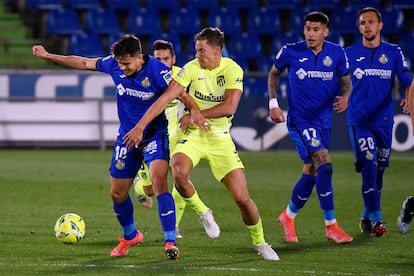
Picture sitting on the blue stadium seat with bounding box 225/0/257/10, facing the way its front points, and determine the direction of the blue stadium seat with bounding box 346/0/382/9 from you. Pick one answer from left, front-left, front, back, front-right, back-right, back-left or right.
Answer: left

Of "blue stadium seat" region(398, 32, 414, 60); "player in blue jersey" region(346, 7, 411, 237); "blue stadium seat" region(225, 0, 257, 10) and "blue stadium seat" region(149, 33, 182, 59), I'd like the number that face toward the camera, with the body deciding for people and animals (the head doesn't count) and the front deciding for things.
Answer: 4

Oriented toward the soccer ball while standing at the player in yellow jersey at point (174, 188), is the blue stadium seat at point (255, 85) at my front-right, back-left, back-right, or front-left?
back-right

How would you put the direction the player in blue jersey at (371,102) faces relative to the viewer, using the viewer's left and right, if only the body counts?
facing the viewer

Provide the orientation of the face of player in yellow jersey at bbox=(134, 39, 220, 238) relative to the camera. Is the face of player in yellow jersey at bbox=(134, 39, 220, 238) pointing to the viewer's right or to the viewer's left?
to the viewer's left

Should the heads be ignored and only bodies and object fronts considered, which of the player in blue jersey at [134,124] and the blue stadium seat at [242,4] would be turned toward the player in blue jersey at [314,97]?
the blue stadium seat

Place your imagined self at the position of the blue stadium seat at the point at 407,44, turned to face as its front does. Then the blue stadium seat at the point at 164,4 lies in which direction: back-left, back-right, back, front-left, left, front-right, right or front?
right

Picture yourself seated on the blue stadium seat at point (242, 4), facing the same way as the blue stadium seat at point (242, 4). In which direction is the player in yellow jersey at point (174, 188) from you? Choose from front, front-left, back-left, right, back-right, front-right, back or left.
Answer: front

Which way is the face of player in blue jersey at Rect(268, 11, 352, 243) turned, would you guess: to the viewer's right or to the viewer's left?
to the viewer's left

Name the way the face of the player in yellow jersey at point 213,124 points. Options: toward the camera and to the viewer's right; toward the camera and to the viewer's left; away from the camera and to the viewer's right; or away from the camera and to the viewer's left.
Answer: toward the camera and to the viewer's left

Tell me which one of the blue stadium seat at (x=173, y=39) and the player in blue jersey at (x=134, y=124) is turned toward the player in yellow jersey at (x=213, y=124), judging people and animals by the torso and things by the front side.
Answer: the blue stadium seat

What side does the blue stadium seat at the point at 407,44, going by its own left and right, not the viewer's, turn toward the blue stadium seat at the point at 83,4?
right

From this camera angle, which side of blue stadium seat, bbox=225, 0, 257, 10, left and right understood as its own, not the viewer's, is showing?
front

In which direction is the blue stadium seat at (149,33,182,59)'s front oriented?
toward the camera

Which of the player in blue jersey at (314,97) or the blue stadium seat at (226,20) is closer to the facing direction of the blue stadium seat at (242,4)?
the player in blue jersey

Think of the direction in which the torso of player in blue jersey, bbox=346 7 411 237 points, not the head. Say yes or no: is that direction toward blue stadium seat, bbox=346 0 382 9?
no

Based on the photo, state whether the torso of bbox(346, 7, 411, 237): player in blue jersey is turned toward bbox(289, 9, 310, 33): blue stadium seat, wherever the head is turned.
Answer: no

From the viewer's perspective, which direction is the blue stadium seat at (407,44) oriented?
toward the camera
